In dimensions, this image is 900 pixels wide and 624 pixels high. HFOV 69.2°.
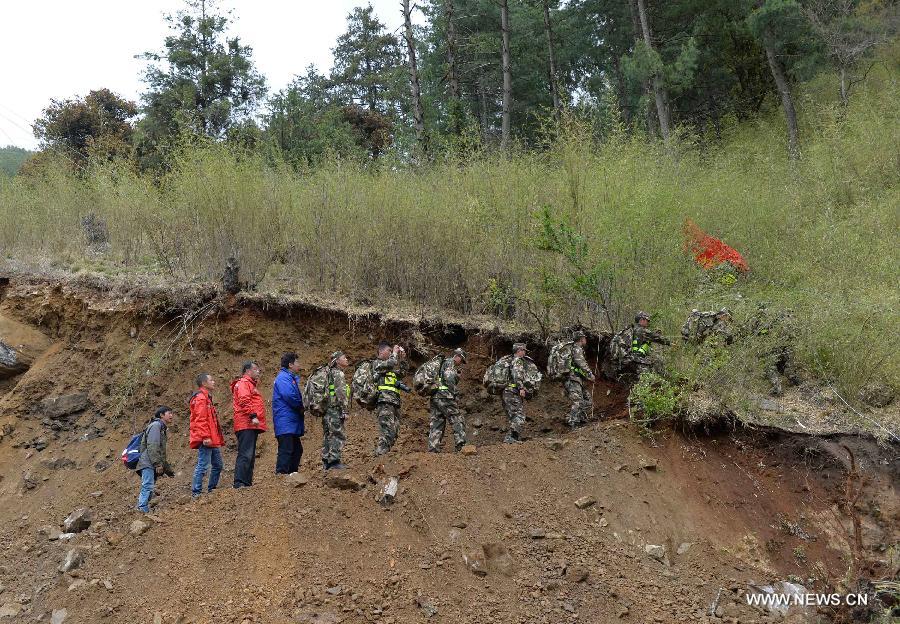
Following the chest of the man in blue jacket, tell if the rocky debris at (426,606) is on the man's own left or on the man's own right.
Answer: on the man's own right

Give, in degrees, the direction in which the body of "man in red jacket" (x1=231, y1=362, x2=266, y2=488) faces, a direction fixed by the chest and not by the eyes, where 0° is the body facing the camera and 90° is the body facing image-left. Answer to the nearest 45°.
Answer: approximately 270°

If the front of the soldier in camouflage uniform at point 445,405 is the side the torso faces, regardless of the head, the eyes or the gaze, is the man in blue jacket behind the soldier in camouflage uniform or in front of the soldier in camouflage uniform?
behind

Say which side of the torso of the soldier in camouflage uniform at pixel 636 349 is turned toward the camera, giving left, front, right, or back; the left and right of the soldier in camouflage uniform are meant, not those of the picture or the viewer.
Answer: right

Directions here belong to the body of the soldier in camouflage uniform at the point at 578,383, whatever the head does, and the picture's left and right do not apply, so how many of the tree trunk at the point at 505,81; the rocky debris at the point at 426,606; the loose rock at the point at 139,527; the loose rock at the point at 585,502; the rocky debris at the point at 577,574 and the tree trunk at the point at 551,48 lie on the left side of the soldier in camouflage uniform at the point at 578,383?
2

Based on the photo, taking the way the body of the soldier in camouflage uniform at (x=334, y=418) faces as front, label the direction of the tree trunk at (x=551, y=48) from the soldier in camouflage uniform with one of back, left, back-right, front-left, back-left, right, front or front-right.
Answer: front-left

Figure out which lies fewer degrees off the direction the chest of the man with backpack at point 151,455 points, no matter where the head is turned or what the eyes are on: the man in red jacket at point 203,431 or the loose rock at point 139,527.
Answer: the man in red jacket

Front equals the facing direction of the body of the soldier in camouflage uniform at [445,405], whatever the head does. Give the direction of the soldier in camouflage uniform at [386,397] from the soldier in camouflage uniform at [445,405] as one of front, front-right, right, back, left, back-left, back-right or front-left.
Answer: back

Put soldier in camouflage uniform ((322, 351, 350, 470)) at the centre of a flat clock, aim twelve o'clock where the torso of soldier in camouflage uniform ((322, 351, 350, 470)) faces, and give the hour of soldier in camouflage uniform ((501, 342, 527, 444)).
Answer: soldier in camouflage uniform ((501, 342, 527, 444)) is roughly at 12 o'clock from soldier in camouflage uniform ((322, 351, 350, 470)).

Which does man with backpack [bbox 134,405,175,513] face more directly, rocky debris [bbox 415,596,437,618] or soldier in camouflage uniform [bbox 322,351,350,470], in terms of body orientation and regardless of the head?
the soldier in camouflage uniform

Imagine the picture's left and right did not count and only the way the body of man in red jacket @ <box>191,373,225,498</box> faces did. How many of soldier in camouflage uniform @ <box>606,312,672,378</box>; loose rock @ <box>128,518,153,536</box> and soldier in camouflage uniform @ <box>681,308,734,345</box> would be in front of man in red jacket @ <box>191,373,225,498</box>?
2

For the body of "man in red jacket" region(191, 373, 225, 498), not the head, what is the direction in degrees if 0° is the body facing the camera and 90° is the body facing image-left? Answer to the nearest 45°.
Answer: approximately 270°

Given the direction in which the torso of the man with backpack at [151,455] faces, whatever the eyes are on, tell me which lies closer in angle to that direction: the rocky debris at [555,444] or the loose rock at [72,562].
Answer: the rocky debris

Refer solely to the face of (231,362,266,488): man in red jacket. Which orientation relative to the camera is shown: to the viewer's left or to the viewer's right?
to the viewer's right

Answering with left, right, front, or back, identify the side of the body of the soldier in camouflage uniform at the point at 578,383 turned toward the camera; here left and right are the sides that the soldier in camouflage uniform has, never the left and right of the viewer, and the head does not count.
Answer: right

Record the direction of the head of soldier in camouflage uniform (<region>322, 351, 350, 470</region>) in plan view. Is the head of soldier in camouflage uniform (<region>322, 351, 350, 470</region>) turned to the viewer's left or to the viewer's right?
to the viewer's right
